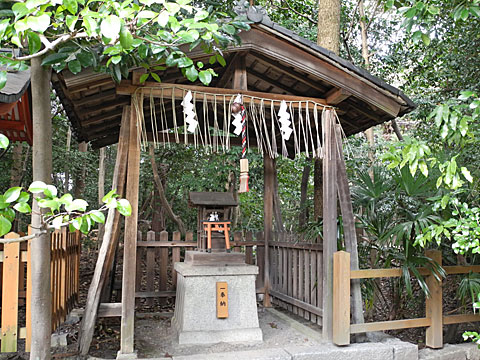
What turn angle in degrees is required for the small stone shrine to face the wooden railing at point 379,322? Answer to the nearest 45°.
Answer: approximately 90° to its left

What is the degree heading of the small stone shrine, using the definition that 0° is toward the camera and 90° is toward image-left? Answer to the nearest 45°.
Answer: approximately 0°

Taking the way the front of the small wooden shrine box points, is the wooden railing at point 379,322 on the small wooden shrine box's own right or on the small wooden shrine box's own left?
on the small wooden shrine box's own left

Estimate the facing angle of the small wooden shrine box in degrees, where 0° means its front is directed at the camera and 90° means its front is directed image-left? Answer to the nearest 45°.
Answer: approximately 0°

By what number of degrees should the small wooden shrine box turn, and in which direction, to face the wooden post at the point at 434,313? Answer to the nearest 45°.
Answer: approximately 90° to its left
